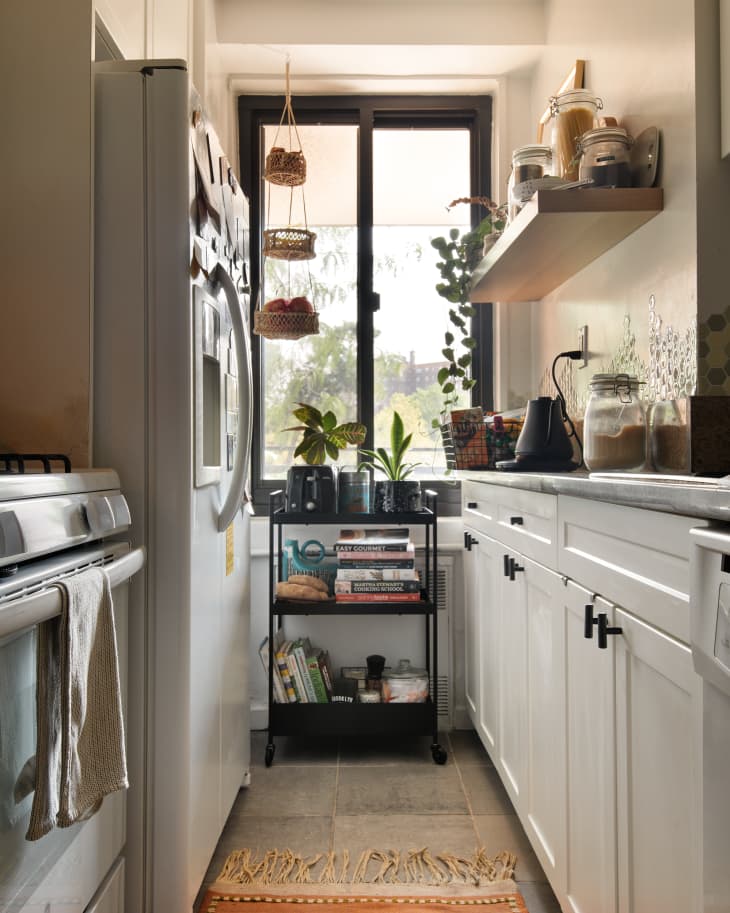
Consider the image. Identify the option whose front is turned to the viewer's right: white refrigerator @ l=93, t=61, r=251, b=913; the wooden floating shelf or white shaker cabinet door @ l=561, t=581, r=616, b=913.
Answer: the white refrigerator

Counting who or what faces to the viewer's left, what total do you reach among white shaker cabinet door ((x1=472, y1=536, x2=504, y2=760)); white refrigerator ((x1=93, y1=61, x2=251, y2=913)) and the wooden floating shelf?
2

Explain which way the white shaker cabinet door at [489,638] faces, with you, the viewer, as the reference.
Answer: facing to the left of the viewer

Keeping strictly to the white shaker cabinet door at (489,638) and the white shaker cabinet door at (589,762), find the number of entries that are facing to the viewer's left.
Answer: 2

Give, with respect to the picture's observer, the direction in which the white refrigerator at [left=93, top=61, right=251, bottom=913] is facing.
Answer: facing to the right of the viewer

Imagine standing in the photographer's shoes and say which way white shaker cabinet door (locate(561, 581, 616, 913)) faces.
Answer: facing to the left of the viewer

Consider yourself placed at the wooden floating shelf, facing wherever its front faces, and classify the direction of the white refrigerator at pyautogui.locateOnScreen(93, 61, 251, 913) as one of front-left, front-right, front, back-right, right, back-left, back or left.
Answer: front-left

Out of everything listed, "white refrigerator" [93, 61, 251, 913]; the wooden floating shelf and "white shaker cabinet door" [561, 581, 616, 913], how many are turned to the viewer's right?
1

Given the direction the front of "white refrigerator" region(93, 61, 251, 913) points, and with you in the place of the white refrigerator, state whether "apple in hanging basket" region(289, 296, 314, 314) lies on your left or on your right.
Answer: on your left

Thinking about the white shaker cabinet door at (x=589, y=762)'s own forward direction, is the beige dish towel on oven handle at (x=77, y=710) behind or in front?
in front

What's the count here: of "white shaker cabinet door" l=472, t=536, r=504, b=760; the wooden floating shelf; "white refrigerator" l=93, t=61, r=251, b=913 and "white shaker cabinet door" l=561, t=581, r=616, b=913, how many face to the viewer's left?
3

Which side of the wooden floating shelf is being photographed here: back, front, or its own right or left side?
left
